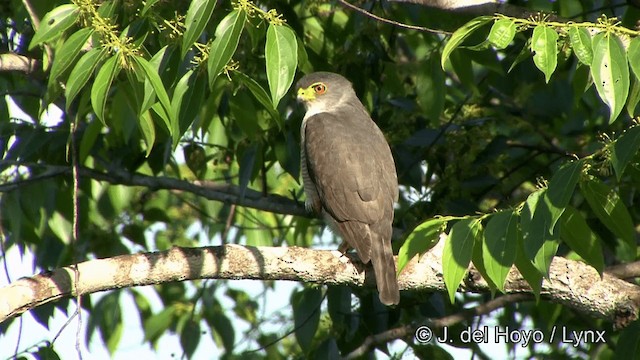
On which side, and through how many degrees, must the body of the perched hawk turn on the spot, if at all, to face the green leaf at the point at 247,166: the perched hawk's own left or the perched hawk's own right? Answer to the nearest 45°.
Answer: approximately 90° to the perched hawk's own left

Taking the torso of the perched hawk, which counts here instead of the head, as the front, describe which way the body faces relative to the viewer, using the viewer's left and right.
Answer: facing away from the viewer and to the left of the viewer

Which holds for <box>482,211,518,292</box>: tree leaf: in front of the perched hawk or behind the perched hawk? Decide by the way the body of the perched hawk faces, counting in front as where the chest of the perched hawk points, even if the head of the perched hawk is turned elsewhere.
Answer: behind

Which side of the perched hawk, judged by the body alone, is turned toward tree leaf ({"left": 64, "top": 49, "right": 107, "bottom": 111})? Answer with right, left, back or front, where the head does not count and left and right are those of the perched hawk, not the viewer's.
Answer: left

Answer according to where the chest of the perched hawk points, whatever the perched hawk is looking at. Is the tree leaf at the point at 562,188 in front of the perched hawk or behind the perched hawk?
behind
